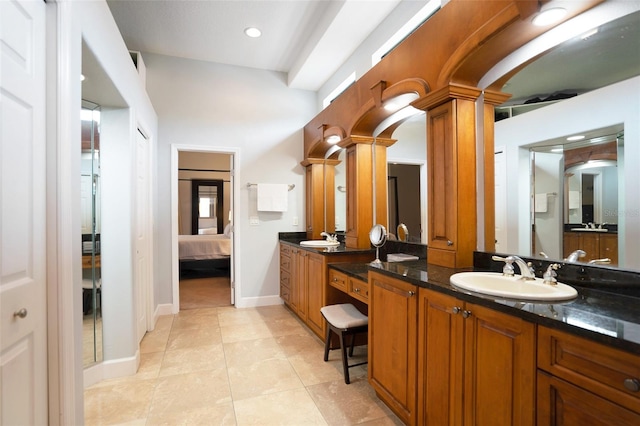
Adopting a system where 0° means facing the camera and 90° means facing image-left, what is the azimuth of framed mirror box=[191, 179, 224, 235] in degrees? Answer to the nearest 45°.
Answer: approximately 0°

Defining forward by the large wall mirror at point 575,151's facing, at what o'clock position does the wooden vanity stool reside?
The wooden vanity stool is roughly at 1 o'clock from the large wall mirror.

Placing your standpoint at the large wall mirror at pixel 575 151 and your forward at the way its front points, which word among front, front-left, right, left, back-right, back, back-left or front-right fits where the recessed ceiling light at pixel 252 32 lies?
front-right

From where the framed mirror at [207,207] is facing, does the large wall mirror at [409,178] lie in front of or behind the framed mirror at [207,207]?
in front

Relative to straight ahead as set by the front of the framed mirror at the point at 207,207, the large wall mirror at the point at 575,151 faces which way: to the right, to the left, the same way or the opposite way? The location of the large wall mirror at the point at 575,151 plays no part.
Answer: to the right

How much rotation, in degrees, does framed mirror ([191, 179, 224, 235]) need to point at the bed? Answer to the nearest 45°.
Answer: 0° — it already faces it

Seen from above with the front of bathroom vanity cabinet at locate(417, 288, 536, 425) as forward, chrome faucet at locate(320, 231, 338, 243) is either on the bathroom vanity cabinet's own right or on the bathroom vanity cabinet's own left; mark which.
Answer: on the bathroom vanity cabinet's own right

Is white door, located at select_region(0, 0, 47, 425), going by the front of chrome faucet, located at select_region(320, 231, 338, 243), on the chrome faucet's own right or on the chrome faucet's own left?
on the chrome faucet's own left

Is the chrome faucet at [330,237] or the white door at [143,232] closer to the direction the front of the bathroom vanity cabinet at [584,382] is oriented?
the white door

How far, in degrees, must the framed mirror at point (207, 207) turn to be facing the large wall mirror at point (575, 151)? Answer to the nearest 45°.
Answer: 0° — it already faces it

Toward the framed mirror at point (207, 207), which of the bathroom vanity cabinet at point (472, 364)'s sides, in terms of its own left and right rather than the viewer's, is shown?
right

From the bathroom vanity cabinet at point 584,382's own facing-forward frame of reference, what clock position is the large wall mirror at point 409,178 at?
The large wall mirror is roughly at 3 o'clock from the bathroom vanity cabinet.

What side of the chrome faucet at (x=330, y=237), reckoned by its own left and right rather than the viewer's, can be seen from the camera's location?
left
